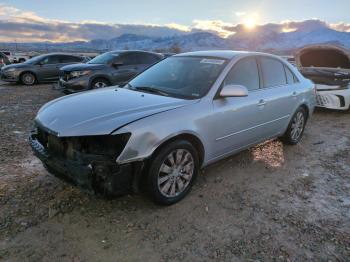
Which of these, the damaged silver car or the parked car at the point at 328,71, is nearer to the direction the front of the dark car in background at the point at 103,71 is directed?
the damaged silver car

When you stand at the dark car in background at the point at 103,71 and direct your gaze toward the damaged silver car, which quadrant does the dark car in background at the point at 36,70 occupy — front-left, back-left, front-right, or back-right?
back-right

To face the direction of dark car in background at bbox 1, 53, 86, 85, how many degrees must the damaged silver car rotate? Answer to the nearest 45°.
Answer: approximately 90° to its right

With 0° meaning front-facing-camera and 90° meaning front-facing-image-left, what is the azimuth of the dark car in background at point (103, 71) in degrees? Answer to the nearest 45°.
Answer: approximately 45°

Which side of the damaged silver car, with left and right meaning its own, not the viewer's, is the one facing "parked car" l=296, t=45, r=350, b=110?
back

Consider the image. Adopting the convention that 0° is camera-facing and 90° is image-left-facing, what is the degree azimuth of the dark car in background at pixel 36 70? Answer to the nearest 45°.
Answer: approximately 45°

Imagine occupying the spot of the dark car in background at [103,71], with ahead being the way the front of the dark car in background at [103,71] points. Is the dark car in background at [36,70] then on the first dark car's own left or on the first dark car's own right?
on the first dark car's own right

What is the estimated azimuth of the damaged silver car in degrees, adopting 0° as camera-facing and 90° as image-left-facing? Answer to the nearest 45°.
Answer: approximately 45°
